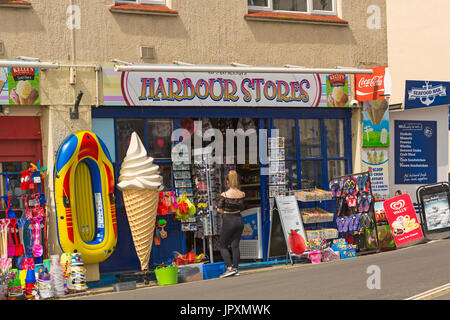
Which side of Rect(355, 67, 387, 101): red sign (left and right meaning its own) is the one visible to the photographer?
front

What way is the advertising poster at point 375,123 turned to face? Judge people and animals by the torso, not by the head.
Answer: toward the camera

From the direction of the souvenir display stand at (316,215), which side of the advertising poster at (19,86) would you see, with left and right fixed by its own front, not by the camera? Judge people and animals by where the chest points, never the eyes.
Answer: left

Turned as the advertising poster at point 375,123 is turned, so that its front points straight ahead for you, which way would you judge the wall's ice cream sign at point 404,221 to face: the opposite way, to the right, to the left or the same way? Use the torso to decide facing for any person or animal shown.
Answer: the same way

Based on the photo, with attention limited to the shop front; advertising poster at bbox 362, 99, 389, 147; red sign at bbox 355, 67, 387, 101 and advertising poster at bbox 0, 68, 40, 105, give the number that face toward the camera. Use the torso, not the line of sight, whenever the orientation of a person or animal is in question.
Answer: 4

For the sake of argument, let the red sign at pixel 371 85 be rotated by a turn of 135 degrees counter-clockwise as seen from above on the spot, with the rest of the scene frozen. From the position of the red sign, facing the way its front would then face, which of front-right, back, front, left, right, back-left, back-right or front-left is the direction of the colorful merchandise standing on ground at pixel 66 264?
back

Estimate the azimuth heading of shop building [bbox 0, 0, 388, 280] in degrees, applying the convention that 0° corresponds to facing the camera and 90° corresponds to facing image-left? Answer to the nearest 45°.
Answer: approximately 0°

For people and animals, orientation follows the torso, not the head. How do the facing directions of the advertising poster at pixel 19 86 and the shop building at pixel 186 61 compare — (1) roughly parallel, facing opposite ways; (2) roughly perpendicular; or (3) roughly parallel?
roughly parallel

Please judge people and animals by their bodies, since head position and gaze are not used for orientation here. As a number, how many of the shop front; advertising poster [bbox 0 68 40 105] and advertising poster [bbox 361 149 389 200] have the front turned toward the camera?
3

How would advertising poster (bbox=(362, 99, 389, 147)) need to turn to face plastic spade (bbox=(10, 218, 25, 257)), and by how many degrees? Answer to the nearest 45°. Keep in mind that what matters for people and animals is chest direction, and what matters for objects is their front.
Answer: approximately 45° to its right

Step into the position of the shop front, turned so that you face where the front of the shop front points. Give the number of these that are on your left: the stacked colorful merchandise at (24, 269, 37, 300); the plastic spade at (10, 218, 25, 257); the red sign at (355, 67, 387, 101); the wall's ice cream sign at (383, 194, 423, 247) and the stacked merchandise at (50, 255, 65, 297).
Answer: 2

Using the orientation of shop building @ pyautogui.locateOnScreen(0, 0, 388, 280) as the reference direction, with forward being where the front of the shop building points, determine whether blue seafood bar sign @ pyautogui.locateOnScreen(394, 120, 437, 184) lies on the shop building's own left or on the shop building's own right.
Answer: on the shop building's own left

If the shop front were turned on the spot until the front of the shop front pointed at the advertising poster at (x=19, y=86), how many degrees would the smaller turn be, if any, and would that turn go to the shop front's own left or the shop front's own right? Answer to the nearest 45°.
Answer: approximately 45° to the shop front's own right

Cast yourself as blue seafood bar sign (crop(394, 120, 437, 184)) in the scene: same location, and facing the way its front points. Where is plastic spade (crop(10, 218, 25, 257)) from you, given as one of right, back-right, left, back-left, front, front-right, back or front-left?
front-right

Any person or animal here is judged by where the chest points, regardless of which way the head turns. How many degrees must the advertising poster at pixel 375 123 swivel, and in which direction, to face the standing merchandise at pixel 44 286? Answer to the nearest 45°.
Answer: approximately 45° to its right

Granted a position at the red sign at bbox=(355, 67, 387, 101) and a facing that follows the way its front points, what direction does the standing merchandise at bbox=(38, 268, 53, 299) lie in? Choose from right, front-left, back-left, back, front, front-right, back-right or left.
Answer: front-right

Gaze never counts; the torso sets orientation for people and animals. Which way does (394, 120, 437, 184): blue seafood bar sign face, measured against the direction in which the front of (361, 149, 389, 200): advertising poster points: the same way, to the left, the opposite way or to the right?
the same way
